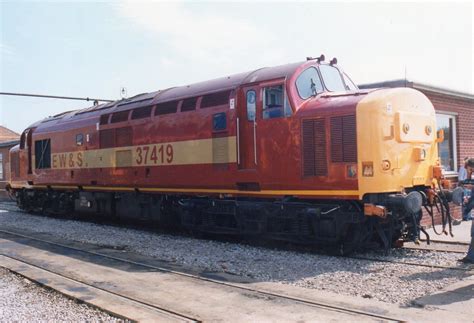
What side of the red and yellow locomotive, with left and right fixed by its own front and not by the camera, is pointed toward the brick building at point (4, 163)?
back

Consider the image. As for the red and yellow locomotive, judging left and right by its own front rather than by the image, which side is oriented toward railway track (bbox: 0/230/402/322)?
right

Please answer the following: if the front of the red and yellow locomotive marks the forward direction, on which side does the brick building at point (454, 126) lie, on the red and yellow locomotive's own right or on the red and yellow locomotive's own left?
on the red and yellow locomotive's own left

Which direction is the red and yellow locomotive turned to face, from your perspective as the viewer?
facing the viewer and to the right of the viewer
